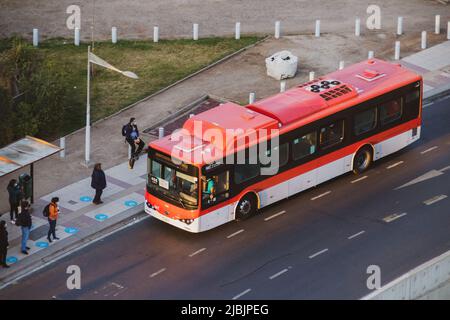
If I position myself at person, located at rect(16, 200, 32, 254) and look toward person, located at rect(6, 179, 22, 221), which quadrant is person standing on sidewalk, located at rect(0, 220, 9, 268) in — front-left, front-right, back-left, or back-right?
back-left

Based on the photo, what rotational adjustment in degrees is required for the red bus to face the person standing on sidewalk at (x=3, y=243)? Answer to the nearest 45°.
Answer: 0° — it already faces them

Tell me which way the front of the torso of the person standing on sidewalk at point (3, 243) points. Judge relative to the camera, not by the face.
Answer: to the viewer's right

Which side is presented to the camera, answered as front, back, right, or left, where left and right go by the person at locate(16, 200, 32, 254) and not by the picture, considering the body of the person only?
right

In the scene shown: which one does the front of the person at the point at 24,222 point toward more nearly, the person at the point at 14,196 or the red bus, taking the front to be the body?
the red bus

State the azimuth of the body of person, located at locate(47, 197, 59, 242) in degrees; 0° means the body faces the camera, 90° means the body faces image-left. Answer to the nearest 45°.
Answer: approximately 270°
